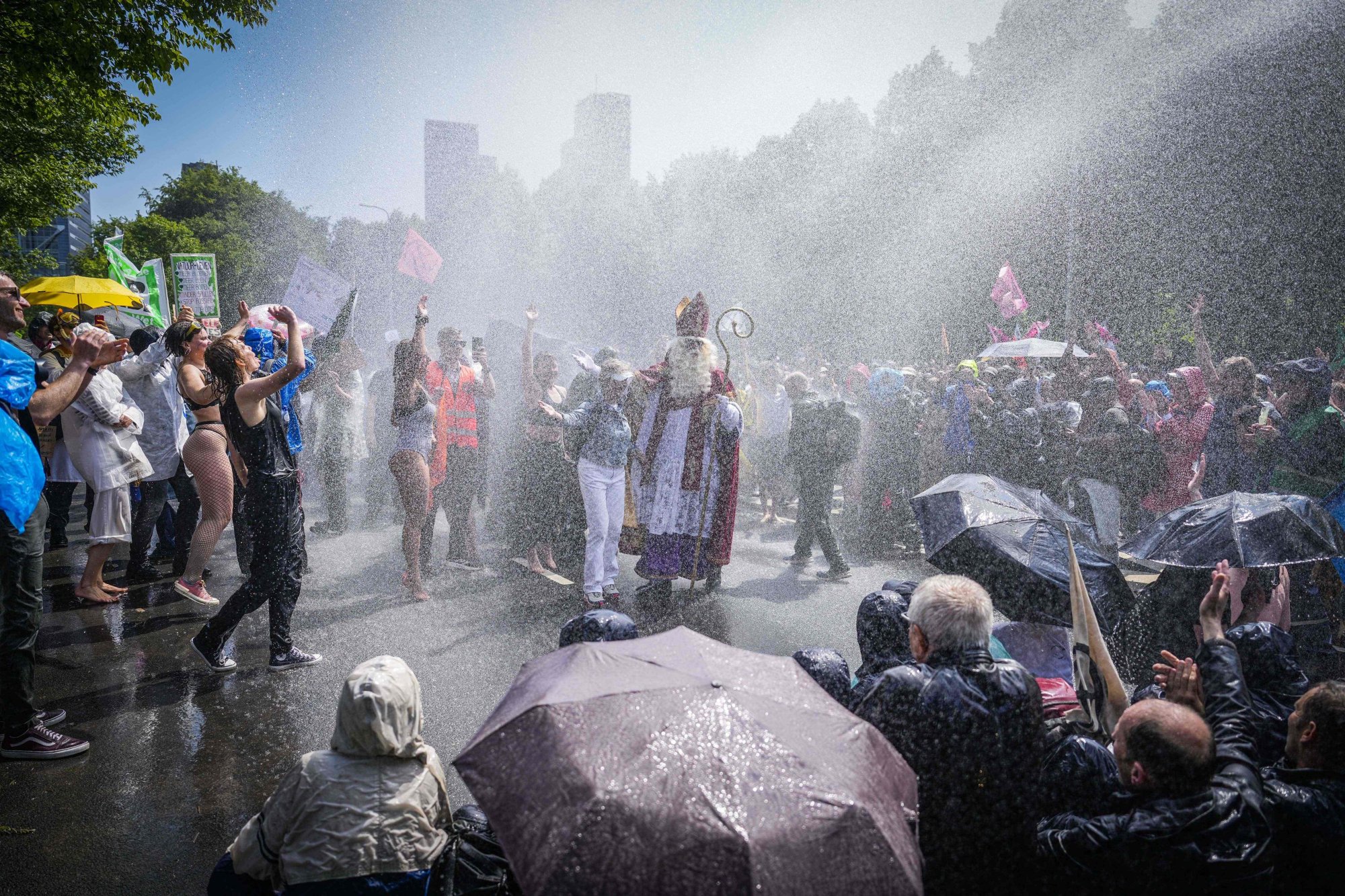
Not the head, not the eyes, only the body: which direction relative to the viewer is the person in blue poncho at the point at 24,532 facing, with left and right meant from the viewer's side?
facing to the right of the viewer

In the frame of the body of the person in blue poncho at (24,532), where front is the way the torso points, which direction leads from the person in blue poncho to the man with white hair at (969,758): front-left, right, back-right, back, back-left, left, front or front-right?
front-right

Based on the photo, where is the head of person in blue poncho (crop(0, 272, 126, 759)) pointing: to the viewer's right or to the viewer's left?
to the viewer's right

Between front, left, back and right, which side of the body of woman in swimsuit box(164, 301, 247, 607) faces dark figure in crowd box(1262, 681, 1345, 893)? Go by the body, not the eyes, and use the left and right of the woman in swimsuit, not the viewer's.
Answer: right

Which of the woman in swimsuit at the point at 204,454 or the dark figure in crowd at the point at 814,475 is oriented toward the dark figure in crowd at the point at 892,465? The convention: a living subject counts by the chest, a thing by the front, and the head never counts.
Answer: the woman in swimsuit

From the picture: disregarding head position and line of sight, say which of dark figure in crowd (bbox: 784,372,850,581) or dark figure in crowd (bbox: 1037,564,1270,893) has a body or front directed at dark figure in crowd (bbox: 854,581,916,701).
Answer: dark figure in crowd (bbox: 1037,564,1270,893)

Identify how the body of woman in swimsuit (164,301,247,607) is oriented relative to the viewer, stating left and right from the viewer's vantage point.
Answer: facing to the right of the viewer

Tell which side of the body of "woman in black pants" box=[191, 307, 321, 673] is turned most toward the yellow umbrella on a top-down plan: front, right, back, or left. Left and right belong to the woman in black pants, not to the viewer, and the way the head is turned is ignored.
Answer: left

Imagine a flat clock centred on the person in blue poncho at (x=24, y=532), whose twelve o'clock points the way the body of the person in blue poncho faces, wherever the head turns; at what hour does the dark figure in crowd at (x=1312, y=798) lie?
The dark figure in crowd is roughly at 2 o'clock from the person in blue poncho.

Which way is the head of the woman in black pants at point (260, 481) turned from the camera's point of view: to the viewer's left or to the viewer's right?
to the viewer's right

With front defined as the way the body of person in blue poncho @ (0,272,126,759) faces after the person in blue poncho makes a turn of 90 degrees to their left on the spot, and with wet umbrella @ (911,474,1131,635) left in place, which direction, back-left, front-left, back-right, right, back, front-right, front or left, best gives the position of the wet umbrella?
back-right
